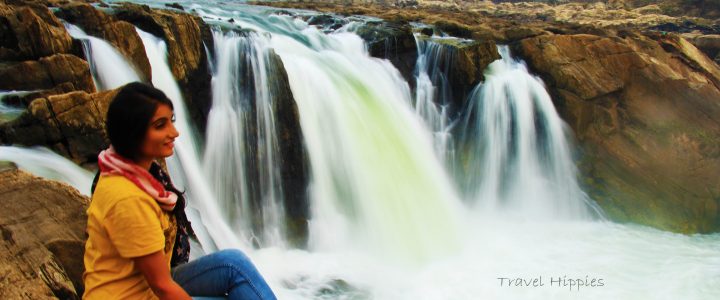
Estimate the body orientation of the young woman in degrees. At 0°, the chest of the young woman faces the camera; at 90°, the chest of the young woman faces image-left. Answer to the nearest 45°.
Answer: approximately 270°

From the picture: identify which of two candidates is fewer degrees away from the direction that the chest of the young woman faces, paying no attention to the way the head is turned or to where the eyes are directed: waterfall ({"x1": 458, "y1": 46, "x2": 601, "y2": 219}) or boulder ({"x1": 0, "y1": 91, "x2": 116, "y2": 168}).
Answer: the waterfall

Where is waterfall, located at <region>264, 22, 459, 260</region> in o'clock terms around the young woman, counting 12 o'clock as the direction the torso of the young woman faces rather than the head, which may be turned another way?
The waterfall is roughly at 10 o'clock from the young woman.

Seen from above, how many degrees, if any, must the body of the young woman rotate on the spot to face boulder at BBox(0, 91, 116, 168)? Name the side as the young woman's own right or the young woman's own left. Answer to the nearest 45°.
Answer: approximately 90° to the young woman's own left

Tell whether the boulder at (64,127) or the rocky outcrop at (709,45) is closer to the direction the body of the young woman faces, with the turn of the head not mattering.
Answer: the rocky outcrop
